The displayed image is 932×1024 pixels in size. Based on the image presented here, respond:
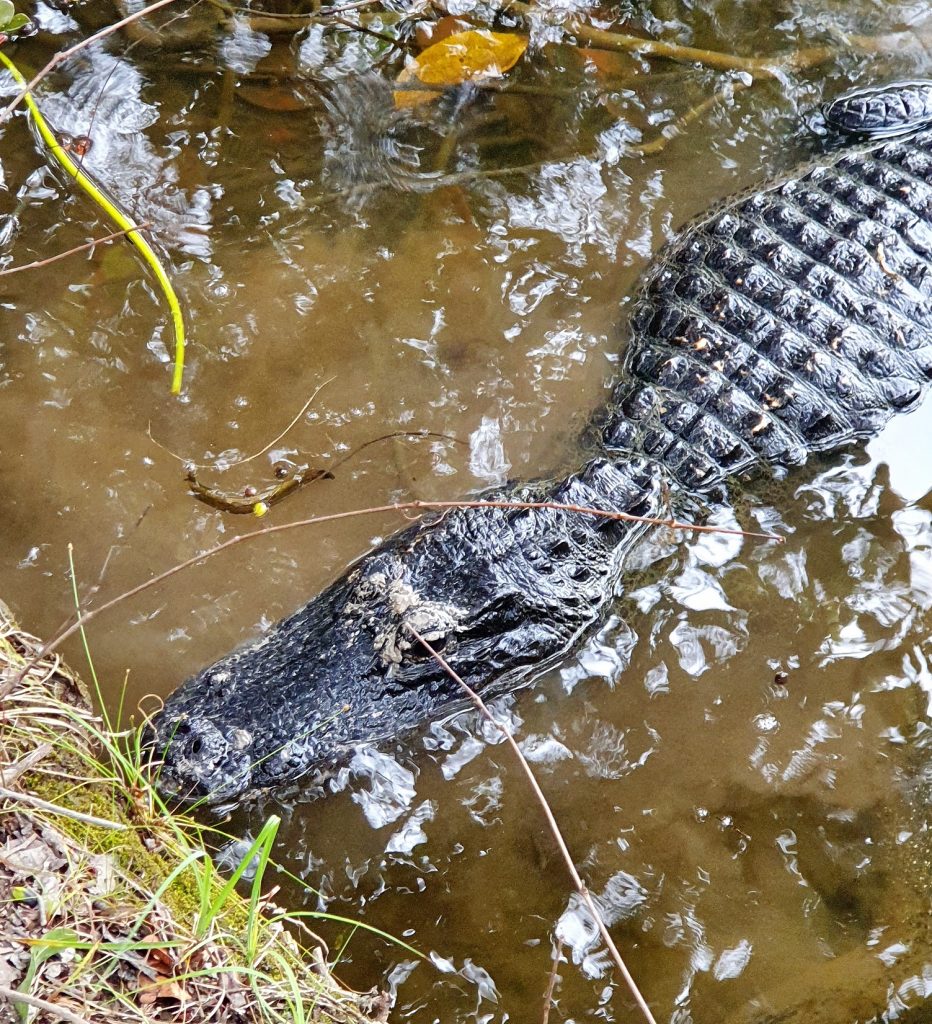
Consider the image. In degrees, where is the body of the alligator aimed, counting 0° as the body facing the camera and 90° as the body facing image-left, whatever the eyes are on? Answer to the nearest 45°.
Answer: approximately 45°

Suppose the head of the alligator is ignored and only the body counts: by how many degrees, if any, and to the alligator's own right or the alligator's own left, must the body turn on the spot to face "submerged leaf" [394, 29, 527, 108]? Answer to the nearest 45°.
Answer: approximately 90° to the alligator's own right

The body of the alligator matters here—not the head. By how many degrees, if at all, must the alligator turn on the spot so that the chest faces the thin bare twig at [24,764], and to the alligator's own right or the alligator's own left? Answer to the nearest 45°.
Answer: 0° — it already faces it

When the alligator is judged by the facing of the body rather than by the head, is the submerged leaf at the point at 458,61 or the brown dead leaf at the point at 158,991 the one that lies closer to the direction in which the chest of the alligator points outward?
the brown dead leaf

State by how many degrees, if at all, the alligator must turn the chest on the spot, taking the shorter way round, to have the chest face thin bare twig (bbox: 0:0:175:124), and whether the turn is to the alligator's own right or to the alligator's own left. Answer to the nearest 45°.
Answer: approximately 45° to the alligator's own right

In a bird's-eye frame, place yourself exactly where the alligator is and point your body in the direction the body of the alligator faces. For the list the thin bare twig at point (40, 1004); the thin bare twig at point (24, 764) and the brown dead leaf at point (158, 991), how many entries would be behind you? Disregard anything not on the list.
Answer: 0

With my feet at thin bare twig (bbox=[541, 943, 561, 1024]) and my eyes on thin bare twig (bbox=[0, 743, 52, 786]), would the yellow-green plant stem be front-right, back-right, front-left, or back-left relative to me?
front-right

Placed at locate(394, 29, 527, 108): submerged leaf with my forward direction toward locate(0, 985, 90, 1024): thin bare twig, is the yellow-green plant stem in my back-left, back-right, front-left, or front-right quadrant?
front-right

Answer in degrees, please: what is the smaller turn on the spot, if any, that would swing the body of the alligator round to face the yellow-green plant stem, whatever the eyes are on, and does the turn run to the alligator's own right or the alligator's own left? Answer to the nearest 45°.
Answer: approximately 45° to the alligator's own right
